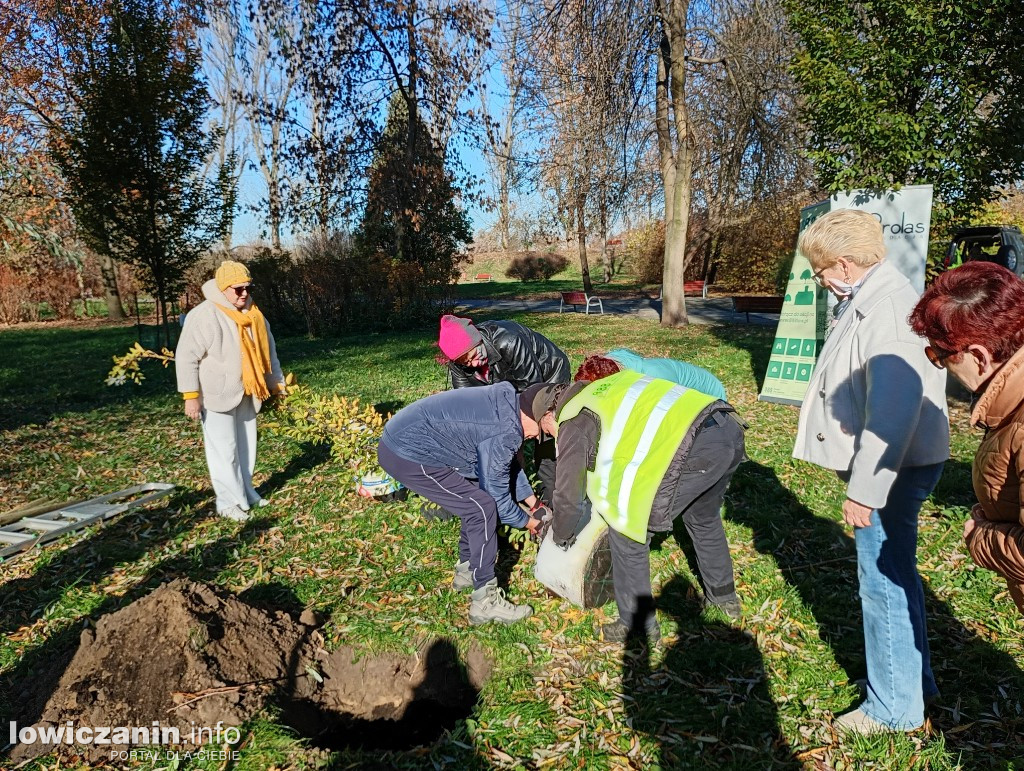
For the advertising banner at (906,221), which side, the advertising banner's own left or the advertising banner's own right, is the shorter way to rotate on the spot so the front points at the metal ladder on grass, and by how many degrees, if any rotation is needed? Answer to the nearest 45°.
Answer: approximately 45° to the advertising banner's own right

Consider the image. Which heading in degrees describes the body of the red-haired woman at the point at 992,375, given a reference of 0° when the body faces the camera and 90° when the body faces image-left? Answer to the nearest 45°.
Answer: approximately 90°

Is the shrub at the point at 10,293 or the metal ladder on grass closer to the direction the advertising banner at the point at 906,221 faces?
the metal ladder on grass

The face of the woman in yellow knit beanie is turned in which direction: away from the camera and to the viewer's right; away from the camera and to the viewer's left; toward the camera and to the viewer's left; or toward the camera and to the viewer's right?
toward the camera and to the viewer's right

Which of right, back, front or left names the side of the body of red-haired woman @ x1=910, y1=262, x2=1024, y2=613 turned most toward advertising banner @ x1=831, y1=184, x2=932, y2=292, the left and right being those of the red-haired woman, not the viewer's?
right

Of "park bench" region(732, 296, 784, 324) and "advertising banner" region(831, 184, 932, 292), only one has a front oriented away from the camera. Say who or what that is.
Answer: the park bench

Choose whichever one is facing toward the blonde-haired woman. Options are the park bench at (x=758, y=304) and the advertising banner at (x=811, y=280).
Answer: the advertising banner

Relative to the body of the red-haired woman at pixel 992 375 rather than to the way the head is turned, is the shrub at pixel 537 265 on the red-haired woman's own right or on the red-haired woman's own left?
on the red-haired woman's own right

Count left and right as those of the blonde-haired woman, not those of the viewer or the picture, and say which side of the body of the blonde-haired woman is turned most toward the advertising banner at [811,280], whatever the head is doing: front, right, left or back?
right

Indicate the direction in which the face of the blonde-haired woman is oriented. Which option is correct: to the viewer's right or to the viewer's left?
to the viewer's left

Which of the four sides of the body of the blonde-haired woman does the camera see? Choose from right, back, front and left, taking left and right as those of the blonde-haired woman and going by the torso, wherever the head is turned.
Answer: left
